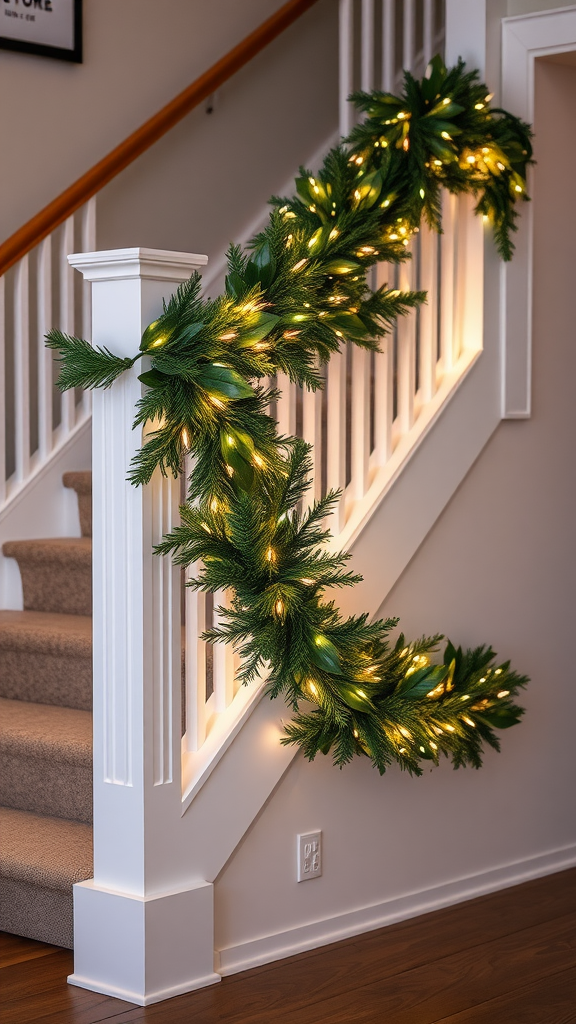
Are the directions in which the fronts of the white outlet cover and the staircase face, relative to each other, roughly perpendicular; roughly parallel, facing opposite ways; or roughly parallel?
roughly perpendicular

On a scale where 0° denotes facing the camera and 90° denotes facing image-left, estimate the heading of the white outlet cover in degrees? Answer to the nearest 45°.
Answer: approximately 315°
